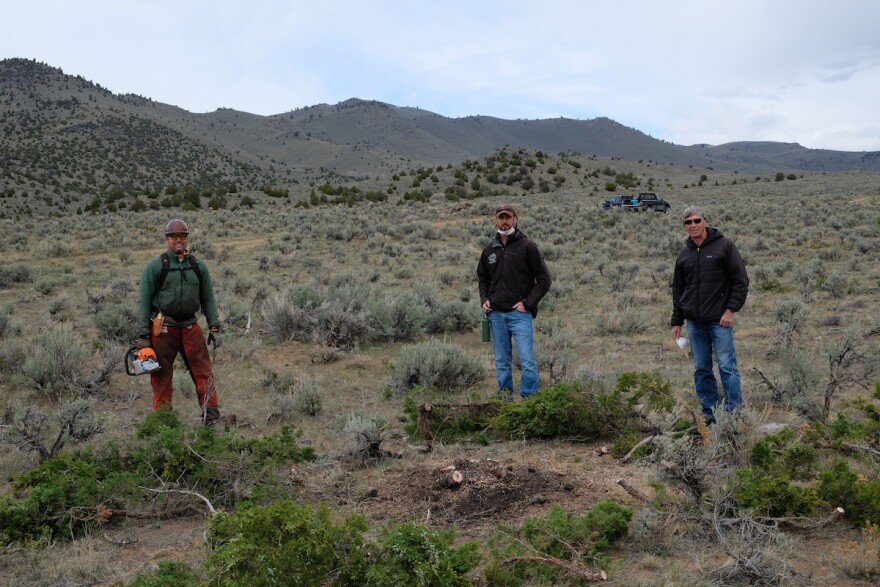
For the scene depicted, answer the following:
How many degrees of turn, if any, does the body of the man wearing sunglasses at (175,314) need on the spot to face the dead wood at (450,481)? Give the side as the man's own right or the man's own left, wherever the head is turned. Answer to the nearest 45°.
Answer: approximately 45° to the man's own left

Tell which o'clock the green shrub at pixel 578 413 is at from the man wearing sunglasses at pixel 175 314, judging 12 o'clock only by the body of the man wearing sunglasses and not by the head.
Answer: The green shrub is roughly at 10 o'clock from the man wearing sunglasses.

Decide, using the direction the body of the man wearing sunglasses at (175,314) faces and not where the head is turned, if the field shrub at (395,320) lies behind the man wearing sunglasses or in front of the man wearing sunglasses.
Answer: behind

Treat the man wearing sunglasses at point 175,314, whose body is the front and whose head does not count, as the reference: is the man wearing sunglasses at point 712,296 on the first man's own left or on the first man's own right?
on the first man's own left

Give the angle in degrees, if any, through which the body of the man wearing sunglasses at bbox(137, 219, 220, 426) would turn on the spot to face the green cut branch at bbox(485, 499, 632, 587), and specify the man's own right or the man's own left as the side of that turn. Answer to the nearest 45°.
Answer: approximately 45° to the man's own left

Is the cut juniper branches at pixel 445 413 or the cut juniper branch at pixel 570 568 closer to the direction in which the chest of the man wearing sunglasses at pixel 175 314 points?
the cut juniper branch

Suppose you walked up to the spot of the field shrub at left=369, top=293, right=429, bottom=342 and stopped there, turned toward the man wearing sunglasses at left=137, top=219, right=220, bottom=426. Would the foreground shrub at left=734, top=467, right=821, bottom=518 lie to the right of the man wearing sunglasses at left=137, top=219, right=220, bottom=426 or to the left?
left

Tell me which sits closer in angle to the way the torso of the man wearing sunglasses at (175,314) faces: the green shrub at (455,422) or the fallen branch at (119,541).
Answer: the fallen branch

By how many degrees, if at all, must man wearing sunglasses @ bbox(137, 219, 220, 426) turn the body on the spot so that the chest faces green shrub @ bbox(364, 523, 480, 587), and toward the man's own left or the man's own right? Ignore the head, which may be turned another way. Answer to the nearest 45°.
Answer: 0° — they already face it

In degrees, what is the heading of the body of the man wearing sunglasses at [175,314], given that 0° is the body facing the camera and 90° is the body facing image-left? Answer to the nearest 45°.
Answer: approximately 0°

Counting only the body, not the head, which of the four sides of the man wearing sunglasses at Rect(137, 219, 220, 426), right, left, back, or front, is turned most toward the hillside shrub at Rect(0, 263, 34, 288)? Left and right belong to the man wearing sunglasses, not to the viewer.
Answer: back

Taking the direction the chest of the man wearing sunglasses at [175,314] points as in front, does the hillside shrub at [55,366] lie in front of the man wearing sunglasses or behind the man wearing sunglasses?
behind

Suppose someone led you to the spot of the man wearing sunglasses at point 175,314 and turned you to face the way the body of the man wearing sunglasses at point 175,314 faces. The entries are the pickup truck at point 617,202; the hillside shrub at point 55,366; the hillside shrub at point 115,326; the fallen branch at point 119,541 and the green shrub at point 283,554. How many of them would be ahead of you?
2

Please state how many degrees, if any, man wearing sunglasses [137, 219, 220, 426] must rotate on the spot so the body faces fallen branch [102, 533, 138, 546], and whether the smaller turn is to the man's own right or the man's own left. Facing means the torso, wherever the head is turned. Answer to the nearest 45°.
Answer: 0° — they already face it

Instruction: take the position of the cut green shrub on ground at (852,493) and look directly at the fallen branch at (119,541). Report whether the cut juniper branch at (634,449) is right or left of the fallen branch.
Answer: right
